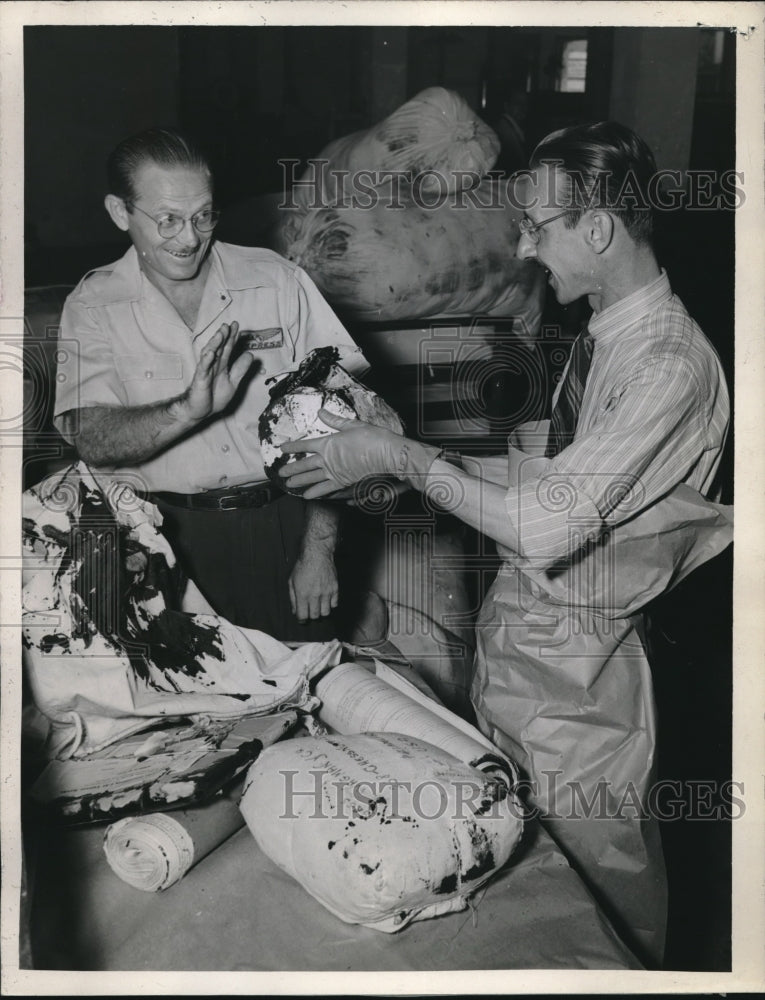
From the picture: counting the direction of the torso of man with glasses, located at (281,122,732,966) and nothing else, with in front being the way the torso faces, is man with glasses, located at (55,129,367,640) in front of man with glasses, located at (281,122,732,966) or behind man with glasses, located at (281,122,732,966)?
in front

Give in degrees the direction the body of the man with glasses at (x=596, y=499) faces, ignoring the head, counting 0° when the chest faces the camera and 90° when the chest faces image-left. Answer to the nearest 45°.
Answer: approximately 90°

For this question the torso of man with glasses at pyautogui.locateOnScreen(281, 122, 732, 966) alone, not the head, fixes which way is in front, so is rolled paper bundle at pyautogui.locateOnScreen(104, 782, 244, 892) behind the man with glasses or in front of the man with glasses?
in front

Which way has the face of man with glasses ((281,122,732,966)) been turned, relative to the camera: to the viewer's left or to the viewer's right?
to the viewer's left
